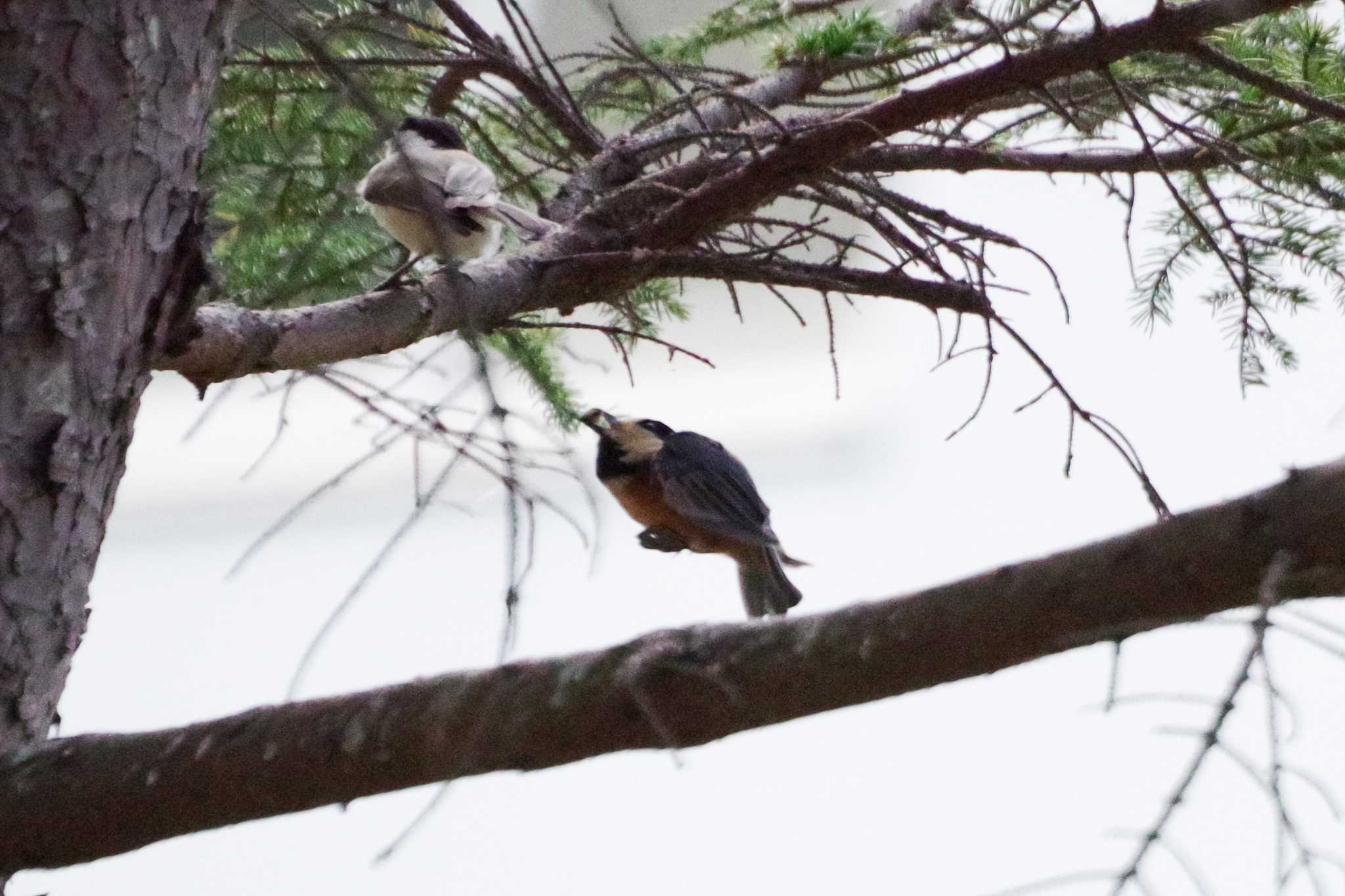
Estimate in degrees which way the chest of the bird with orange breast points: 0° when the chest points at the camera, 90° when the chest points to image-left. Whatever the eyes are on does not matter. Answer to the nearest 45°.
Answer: approximately 90°
